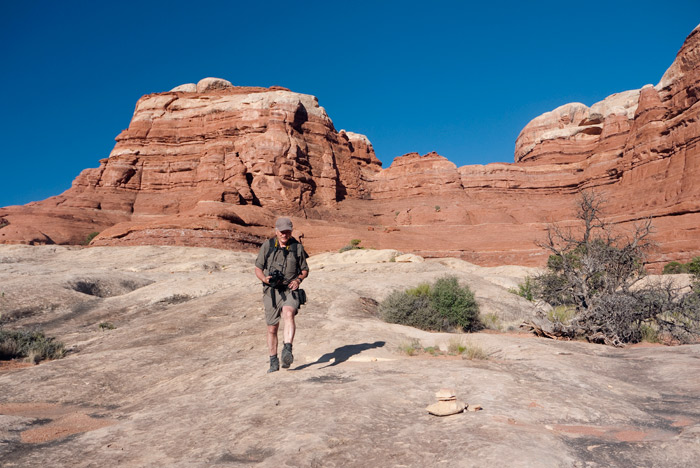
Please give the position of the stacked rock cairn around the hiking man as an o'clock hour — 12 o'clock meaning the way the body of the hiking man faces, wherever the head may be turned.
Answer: The stacked rock cairn is roughly at 11 o'clock from the hiking man.

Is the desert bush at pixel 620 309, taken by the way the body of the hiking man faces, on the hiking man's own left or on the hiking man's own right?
on the hiking man's own left

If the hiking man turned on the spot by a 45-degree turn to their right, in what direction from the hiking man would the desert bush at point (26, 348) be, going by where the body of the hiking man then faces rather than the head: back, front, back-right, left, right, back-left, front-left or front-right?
right

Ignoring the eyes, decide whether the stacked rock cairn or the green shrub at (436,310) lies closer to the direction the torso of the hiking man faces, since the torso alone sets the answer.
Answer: the stacked rock cairn

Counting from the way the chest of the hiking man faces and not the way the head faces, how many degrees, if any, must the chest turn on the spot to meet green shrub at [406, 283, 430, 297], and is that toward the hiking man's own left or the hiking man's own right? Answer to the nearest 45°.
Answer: approximately 135° to the hiking man's own left

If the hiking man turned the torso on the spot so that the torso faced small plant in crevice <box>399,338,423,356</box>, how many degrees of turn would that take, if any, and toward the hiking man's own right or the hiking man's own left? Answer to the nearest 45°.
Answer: approximately 135° to the hiking man's own left

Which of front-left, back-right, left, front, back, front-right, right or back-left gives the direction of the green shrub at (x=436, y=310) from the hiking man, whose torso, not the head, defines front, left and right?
back-left

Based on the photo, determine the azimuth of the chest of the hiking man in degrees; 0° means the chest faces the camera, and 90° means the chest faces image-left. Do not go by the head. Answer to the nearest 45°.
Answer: approximately 0°

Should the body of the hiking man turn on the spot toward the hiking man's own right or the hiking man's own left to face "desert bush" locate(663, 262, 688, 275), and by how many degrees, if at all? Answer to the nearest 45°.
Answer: approximately 135° to the hiking man's own left

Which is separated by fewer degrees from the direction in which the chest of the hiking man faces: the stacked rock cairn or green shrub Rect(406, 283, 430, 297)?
the stacked rock cairn
